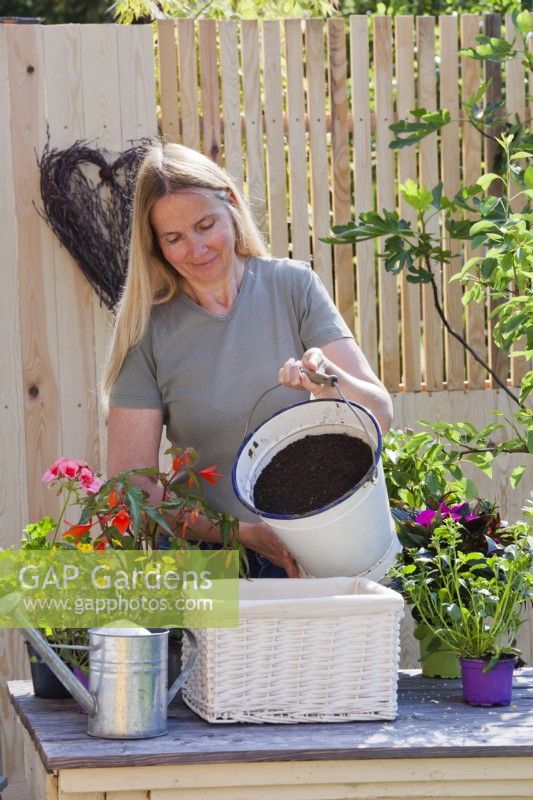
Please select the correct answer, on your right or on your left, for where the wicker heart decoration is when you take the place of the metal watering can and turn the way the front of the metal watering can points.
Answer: on your right

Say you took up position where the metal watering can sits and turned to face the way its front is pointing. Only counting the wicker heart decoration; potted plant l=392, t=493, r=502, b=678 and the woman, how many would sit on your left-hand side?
0

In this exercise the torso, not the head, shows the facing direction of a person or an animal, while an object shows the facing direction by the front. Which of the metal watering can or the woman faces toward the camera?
the woman

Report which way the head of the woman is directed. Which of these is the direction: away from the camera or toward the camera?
toward the camera

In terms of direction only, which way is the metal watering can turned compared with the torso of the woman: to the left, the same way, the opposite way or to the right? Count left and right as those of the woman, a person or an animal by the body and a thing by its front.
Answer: to the right

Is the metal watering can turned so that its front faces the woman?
no

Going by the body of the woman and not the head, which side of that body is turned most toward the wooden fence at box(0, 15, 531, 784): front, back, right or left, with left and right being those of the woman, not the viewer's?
back

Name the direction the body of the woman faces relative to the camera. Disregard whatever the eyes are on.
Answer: toward the camera

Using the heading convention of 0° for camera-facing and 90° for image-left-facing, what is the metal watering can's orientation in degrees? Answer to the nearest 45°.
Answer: approximately 90°

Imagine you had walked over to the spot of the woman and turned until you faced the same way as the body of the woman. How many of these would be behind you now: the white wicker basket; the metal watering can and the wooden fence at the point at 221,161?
1

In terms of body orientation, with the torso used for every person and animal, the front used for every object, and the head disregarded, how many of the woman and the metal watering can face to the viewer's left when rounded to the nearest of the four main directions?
1
